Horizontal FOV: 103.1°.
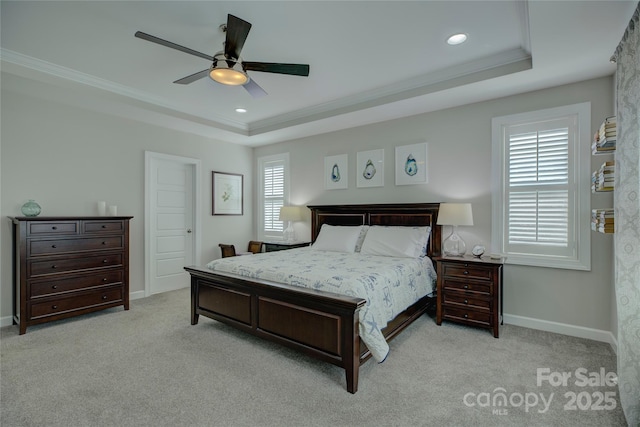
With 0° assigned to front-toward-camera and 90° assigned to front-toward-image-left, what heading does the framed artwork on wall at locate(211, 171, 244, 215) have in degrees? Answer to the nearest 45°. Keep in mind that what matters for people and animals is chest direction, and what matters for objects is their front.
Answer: approximately 315°

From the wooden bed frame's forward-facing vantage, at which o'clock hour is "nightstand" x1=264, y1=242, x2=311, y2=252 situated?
The nightstand is roughly at 4 o'clock from the wooden bed frame.

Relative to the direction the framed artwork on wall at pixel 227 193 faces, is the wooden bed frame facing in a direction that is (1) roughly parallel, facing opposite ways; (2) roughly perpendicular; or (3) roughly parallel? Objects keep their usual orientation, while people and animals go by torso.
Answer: roughly perpendicular

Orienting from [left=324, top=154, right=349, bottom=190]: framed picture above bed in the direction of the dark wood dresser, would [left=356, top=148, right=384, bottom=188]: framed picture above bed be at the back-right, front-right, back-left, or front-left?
back-left

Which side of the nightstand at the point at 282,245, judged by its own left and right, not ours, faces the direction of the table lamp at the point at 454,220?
left

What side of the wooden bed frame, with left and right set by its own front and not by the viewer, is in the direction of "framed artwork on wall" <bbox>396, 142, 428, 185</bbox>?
back

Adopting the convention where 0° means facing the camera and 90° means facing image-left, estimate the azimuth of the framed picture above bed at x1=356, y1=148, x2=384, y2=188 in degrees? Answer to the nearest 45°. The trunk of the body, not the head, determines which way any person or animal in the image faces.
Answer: approximately 45°

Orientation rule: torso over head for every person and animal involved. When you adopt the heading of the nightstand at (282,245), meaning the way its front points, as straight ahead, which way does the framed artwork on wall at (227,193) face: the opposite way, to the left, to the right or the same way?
to the left
